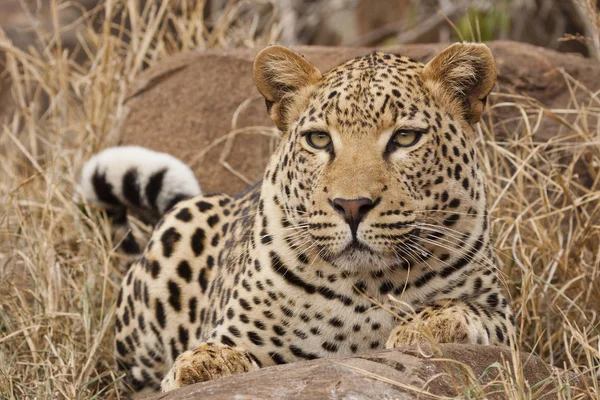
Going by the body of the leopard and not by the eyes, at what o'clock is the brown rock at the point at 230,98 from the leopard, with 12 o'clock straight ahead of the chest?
The brown rock is roughly at 7 o'clock from the leopard.

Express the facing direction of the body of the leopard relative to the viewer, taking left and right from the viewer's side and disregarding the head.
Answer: facing the viewer and to the right of the viewer
